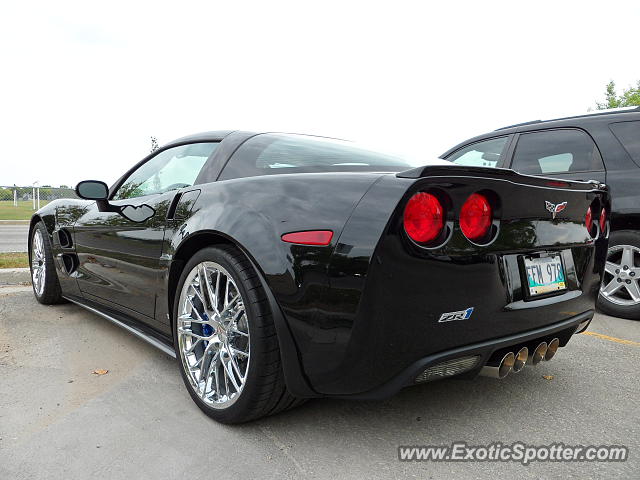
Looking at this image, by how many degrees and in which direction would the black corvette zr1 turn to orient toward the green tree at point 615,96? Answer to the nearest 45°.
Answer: approximately 90° to its right

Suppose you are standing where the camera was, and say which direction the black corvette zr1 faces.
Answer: facing away from the viewer and to the left of the viewer

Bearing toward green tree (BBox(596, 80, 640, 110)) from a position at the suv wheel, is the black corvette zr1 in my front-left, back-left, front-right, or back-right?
back-left

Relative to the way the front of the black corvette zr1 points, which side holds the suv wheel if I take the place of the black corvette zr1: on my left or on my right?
on my right

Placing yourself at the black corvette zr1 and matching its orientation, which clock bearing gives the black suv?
The black suv is roughly at 3 o'clock from the black corvette zr1.
